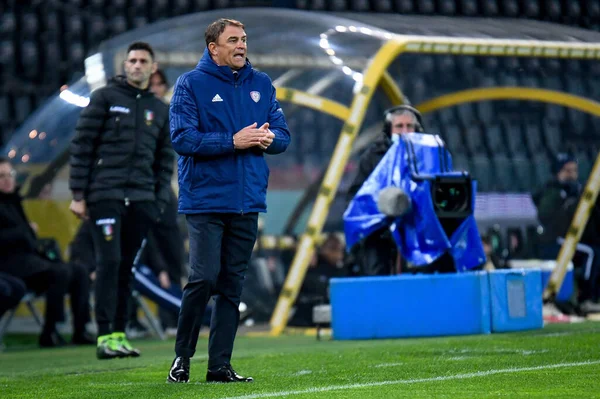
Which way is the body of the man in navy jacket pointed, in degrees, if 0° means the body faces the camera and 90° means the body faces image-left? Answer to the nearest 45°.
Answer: approximately 315°

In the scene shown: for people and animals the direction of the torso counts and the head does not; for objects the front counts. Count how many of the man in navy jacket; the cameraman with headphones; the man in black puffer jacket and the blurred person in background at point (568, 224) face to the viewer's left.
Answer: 0

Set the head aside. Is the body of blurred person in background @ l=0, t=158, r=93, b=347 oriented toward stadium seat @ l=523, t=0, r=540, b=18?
no

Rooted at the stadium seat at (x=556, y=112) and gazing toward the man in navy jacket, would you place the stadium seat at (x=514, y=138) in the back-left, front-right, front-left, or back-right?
front-right

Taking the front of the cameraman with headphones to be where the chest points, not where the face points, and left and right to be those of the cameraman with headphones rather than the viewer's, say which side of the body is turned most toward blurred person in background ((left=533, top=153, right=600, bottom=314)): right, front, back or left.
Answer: left

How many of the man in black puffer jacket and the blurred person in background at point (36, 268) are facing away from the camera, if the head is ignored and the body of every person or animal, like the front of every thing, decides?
0

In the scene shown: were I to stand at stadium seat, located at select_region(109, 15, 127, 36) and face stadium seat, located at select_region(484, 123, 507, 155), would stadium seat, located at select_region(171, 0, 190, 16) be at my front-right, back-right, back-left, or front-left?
front-left

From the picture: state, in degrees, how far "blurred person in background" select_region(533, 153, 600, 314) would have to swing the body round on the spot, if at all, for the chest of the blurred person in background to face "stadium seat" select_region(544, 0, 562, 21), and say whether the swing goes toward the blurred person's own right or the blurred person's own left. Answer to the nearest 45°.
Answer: approximately 135° to the blurred person's own left

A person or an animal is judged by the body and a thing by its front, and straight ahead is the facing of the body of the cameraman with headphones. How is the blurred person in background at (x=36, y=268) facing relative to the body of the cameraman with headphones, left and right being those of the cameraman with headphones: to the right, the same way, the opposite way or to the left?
the same way

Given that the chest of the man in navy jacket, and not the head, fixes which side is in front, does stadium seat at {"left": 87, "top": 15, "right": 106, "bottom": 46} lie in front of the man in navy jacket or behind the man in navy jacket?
behind

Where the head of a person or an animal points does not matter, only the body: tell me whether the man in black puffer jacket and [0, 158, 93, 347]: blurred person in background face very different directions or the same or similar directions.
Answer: same or similar directions

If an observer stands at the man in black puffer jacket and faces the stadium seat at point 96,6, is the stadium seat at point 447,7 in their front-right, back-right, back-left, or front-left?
front-right

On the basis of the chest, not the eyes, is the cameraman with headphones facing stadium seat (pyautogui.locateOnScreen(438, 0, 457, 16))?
no

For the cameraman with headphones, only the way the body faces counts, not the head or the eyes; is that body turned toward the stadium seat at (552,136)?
no

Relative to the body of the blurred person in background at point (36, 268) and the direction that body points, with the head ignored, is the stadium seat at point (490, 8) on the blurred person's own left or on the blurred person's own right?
on the blurred person's own left

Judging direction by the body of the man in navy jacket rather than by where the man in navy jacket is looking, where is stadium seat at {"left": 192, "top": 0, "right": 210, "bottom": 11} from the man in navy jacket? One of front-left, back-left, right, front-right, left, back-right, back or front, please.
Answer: back-left

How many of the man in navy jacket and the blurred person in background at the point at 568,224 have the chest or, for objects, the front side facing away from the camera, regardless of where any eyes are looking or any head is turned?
0

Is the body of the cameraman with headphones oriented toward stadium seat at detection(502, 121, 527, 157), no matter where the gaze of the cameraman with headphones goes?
no
